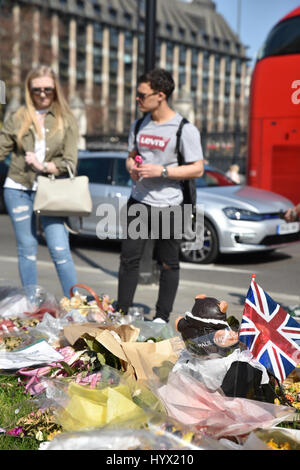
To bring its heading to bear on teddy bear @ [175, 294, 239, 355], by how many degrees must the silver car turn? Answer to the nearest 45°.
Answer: approximately 45° to its right

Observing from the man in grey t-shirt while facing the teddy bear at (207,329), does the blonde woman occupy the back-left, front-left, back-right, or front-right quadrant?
back-right

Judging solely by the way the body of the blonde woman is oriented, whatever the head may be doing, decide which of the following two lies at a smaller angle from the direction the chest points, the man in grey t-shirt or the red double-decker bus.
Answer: the man in grey t-shirt

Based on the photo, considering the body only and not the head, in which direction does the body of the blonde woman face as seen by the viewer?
toward the camera

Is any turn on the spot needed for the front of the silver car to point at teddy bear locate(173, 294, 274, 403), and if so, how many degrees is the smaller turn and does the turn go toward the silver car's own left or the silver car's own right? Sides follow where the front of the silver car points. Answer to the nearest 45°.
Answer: approximately 45° to the silver car's own right

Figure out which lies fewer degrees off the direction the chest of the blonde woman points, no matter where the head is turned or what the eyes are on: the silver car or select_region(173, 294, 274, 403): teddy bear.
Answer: the teddy bear

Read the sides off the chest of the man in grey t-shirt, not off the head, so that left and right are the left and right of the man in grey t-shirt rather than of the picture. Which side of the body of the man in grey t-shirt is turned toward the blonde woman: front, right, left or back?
right

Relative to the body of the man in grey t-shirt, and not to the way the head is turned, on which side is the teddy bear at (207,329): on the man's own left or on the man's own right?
on the man's own left

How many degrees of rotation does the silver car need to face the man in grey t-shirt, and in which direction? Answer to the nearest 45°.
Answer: approximately 45° to its right

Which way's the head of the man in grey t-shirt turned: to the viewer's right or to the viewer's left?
to the viewer's left

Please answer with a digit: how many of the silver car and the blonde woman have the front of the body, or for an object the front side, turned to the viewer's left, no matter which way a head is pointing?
0

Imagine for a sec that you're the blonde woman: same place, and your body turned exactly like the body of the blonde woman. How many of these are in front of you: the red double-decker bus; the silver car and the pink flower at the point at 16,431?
1

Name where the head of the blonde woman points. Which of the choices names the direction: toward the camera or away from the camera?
toward the camera

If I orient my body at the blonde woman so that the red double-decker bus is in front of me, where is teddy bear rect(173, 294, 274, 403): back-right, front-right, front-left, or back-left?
back-right

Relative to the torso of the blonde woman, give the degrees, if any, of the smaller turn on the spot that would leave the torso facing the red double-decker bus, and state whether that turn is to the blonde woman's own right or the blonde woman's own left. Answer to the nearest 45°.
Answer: approximately 135° to the blonde woman's own left
